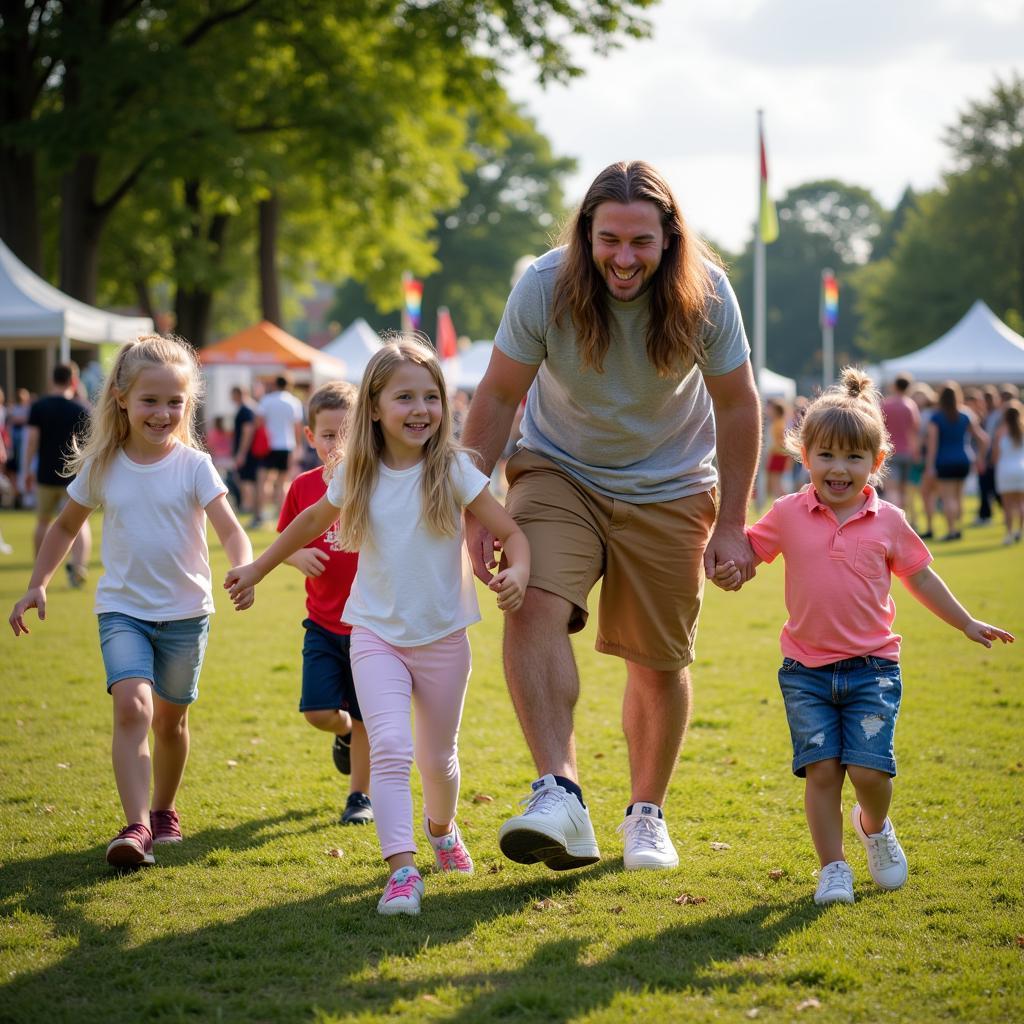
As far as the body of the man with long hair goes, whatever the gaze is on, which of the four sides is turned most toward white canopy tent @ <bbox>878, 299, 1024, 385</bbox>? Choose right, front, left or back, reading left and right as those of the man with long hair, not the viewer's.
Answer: back

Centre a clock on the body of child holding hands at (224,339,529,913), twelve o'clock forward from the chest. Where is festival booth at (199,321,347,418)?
The festival booth is roughly at 6 o'clock from the child holding hands.

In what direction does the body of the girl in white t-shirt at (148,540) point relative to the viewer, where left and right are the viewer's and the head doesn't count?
facing the viewer

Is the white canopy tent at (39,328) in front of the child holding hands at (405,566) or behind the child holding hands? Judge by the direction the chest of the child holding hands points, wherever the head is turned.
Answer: behind

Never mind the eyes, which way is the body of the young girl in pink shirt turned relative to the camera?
toward the camera

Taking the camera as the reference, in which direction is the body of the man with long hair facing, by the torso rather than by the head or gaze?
toward the camera

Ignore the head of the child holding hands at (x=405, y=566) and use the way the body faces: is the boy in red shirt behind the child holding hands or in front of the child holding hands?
behind

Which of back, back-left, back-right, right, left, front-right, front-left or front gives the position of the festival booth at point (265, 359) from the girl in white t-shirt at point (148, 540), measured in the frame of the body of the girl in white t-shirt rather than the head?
back

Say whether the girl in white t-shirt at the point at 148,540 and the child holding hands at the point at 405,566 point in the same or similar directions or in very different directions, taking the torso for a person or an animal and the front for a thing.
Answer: same or similar directions

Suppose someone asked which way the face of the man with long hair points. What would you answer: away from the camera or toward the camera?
toward the camera

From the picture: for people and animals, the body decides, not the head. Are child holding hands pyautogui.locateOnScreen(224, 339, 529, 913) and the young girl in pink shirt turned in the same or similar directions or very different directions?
same or similar directions

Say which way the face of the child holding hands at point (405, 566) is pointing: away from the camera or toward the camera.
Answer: toward the camera

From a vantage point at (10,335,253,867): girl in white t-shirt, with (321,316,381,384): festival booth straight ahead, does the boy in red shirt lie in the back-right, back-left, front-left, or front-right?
front-right
